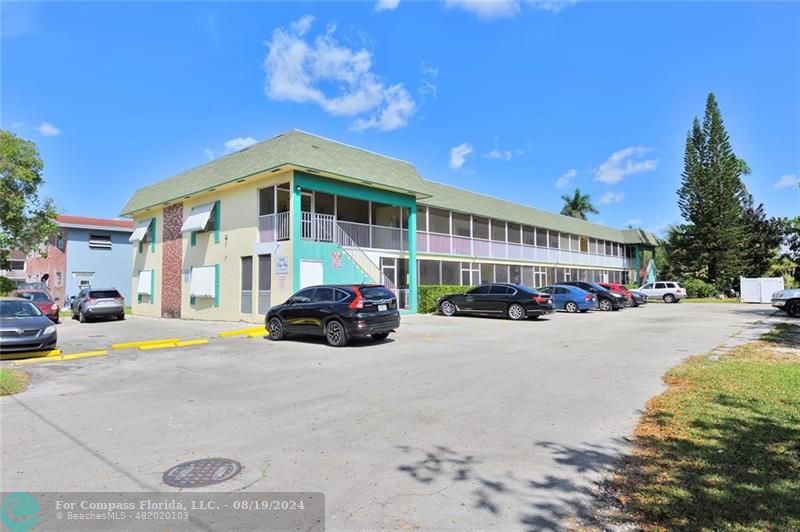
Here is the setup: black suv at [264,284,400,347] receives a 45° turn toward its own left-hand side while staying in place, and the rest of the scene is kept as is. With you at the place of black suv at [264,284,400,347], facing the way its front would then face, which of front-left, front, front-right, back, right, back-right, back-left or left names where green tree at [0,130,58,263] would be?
front-right

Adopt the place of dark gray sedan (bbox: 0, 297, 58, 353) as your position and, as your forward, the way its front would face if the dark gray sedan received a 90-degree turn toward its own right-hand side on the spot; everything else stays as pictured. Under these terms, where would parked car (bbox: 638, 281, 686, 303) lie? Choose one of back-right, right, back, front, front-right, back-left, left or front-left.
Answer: back-left

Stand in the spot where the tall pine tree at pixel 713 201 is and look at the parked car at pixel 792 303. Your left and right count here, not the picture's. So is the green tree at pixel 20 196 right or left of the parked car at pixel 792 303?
right

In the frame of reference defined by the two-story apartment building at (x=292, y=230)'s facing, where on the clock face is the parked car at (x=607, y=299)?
The parked car is roughly at 10 o'clock from the two-story apartment building.

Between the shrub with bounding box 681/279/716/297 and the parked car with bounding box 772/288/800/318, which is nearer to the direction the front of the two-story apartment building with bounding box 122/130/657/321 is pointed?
the parked car

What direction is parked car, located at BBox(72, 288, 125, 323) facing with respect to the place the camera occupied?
facing away from the viewer and to the left of the viewer

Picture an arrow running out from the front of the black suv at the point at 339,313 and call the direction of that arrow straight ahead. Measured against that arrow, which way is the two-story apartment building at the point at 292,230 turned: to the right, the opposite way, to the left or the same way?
the opposite way

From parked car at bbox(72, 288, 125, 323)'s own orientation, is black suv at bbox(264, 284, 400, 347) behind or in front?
behind

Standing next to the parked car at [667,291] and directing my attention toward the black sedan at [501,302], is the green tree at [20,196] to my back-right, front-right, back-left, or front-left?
front-right

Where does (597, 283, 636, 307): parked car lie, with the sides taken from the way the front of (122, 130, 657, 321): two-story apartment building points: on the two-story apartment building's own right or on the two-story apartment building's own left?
on the two-story apartment building's own left

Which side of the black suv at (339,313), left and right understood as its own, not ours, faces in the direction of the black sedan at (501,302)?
right

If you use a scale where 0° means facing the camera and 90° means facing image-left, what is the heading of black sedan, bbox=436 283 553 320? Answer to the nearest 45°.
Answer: approximately 135°

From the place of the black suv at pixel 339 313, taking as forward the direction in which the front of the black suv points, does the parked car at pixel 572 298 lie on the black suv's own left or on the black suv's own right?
on the black suv's own right

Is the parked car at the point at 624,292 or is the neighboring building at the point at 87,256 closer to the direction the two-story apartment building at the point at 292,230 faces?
the parked car
